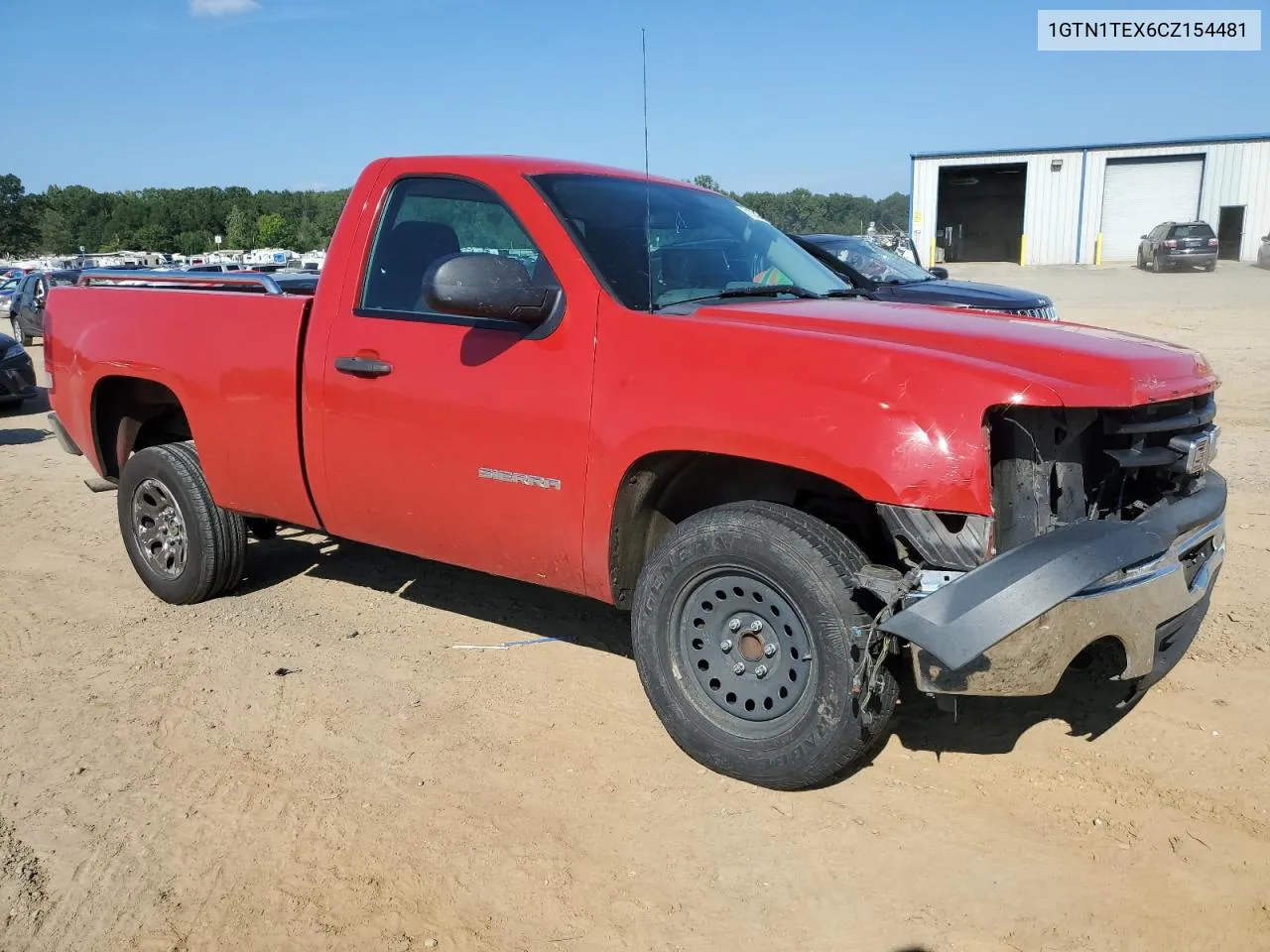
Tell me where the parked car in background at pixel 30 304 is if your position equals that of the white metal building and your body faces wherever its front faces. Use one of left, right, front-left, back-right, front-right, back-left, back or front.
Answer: front-right

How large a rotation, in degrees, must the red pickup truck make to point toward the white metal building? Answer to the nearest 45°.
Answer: approximately 90° to its left

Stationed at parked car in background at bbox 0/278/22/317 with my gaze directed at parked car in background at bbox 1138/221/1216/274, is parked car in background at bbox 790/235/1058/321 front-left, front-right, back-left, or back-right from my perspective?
front-right

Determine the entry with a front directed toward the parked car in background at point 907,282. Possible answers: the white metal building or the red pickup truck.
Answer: the white metal building

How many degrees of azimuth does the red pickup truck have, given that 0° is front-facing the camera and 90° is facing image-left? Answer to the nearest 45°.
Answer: approximately 315°

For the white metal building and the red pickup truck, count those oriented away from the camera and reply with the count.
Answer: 0

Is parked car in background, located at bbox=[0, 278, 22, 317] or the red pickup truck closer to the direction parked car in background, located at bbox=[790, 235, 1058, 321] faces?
the red pickup truck

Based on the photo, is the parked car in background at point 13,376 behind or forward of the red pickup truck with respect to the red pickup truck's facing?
behind

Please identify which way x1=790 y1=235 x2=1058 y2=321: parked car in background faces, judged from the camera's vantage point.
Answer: facing the viewer and to the right of the viewer

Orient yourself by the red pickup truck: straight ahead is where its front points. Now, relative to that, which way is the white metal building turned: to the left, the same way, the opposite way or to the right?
to the right

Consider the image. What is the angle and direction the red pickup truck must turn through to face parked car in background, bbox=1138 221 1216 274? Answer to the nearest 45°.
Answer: approximately 90° to its left

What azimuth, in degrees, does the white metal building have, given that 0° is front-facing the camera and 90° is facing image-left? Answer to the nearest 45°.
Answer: approximately 0°

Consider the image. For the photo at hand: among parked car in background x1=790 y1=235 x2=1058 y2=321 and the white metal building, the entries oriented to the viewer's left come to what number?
0

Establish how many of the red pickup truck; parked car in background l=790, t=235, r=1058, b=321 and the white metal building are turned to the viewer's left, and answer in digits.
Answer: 0

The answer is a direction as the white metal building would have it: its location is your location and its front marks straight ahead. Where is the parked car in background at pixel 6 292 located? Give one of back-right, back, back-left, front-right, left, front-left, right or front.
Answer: front-right

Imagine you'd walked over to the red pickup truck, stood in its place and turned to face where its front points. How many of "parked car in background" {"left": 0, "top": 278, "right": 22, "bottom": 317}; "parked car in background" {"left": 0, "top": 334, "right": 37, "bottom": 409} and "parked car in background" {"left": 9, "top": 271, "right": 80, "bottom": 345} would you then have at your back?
3
